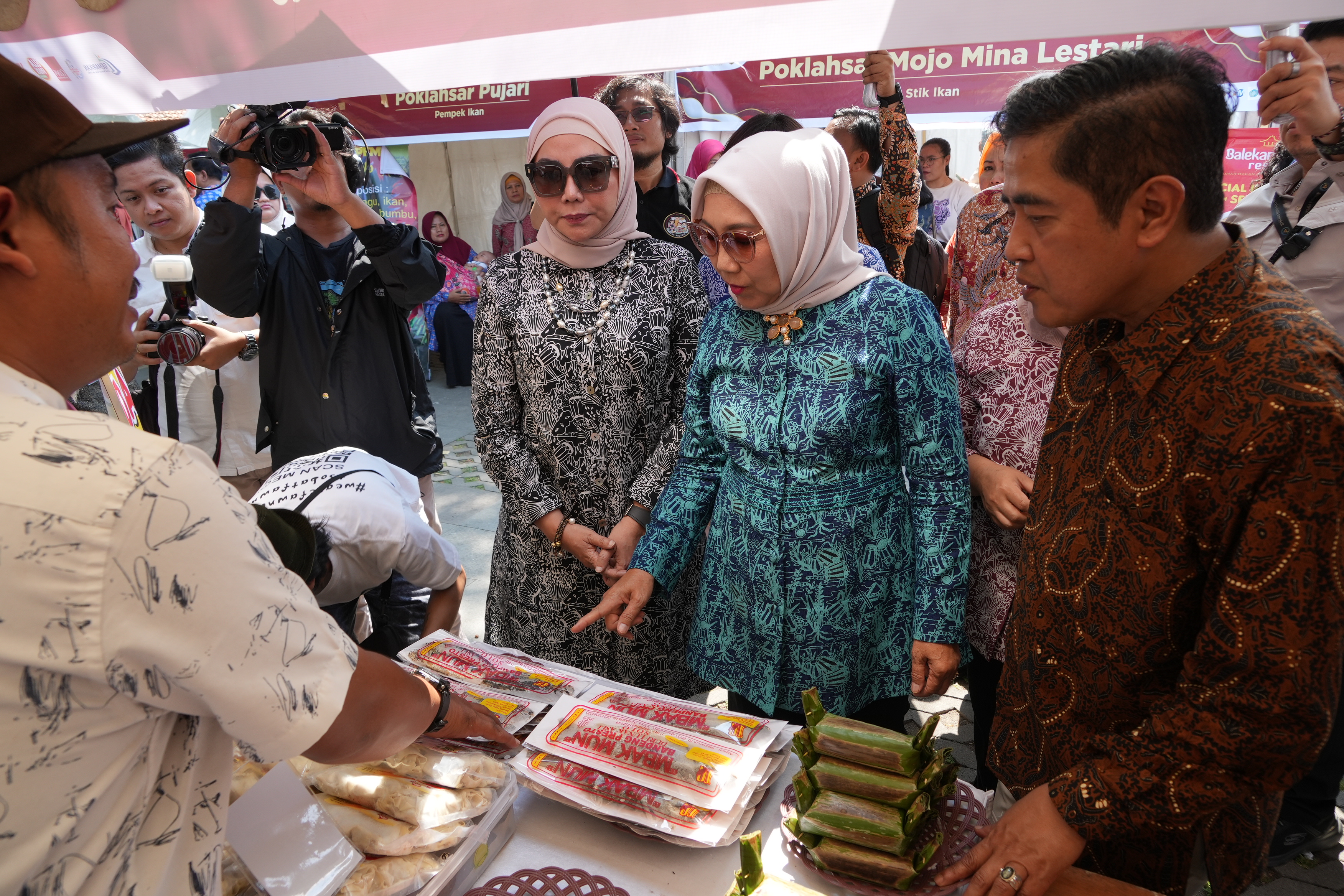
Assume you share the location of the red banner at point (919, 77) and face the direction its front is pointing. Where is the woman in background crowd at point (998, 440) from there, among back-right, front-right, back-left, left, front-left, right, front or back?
front

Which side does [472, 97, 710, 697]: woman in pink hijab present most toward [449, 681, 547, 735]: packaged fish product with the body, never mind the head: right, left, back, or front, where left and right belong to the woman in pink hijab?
front

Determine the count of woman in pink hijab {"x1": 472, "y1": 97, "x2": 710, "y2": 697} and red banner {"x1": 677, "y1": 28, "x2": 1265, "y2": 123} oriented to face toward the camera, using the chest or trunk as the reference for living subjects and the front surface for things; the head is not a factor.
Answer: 2

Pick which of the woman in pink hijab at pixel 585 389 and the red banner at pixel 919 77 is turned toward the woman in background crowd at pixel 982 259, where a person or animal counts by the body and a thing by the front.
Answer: the red banner

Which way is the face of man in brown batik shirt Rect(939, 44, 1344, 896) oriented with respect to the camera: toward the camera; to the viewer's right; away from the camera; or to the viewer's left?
to the viewer's left

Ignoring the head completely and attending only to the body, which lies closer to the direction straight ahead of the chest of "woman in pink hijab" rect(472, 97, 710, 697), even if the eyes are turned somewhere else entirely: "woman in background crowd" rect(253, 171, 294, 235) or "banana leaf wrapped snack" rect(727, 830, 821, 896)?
the banana leaf wrapped snack

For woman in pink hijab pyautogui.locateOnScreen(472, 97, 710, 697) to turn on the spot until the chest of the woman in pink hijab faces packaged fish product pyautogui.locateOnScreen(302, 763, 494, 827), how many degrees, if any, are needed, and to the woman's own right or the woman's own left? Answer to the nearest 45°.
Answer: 0° — they already face it

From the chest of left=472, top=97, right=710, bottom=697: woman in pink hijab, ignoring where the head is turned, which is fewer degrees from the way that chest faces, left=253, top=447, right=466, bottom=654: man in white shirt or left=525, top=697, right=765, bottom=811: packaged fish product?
the packaged fish product

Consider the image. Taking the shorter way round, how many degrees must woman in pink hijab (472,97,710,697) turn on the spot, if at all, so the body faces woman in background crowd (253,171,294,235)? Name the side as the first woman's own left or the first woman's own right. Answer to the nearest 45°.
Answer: approximately 135° to the first woman's own right

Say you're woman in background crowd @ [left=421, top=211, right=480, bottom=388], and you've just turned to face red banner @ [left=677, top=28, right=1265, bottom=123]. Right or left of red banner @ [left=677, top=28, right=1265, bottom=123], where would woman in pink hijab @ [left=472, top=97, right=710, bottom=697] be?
right

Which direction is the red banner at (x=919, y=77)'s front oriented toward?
toward the camera

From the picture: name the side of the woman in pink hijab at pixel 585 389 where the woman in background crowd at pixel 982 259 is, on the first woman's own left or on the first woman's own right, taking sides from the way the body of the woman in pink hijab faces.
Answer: on the first woman's own left

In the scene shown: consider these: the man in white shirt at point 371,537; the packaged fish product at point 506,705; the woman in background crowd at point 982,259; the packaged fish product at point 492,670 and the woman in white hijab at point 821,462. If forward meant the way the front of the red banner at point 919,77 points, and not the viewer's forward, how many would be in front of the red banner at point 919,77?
5

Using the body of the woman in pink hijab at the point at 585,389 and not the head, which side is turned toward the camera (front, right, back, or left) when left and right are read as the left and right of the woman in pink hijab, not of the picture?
front
